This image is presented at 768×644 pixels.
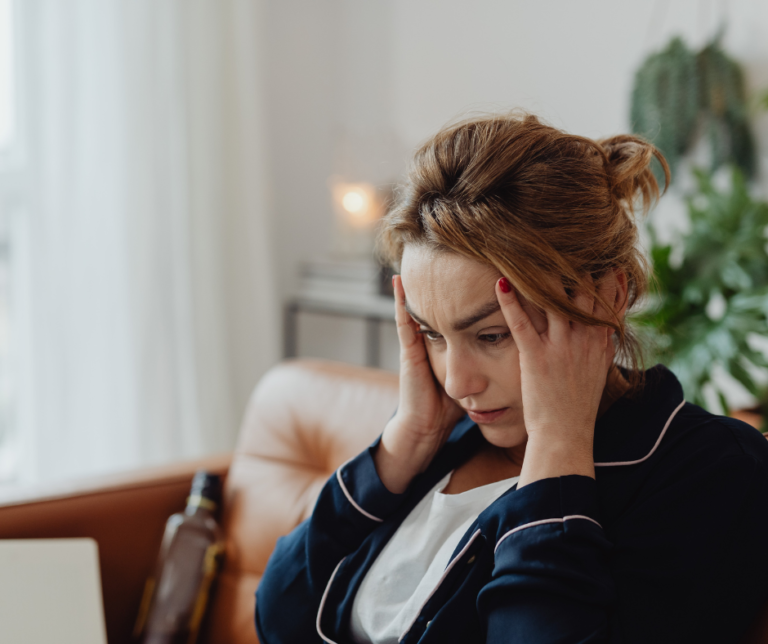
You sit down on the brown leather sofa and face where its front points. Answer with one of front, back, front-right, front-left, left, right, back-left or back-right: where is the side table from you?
back-right

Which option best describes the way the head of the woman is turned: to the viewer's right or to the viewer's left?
to the viewer's left

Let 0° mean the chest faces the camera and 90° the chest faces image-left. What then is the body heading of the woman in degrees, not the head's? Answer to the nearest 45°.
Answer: approximately 45°

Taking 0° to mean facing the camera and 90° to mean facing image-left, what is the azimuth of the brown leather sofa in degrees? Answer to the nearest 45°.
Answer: approximately 45°

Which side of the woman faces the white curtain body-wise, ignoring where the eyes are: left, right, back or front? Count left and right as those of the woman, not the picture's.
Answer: right

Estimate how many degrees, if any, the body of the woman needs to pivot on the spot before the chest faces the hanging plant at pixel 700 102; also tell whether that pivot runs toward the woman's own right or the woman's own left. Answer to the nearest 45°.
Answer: approximately 135° to the woman's own right

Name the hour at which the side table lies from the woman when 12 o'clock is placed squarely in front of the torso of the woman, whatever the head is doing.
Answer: The side table is roughly at 4 o'clock from the woman.
